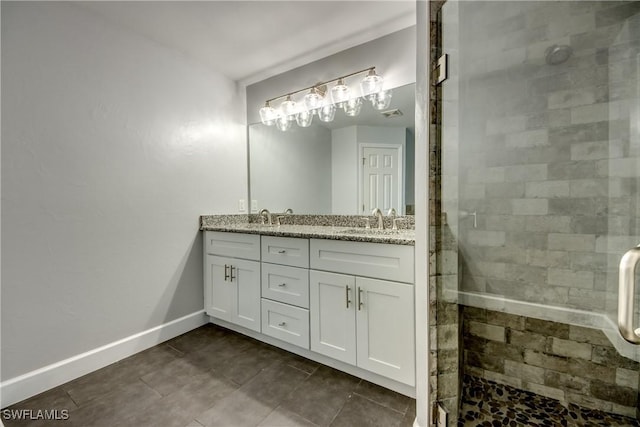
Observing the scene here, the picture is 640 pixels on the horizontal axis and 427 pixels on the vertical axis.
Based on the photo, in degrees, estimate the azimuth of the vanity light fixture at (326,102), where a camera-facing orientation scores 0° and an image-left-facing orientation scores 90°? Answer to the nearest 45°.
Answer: approximately 45°

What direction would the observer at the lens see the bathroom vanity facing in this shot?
facing the viewer and to the left of the viewer

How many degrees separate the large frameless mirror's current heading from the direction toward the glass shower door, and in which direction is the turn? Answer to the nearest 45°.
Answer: approximately 90° to its left

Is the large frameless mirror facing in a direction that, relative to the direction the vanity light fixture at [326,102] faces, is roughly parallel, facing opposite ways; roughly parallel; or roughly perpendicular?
roughly parallel

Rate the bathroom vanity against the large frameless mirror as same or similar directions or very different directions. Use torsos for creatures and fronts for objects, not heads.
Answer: same or similar directions

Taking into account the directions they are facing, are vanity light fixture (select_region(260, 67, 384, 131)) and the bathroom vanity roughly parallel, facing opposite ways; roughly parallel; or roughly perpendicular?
roughly parallel

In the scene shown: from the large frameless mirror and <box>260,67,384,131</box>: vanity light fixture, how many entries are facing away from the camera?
0

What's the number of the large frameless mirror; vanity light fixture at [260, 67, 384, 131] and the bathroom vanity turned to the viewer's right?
0

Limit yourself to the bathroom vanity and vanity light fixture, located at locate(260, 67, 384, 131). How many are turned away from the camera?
0
